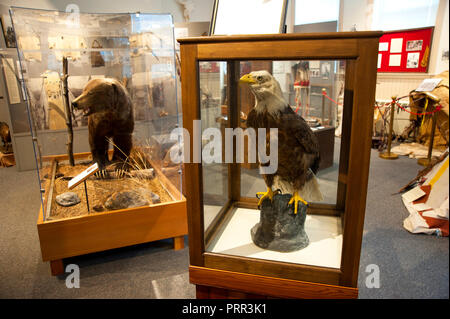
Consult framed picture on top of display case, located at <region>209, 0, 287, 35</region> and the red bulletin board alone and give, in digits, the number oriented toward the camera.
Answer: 2

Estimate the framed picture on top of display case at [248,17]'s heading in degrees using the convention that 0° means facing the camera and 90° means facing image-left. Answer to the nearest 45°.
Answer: approximately 0°

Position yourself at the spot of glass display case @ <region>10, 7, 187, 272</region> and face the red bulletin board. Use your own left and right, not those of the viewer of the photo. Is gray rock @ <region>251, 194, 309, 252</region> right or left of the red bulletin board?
right

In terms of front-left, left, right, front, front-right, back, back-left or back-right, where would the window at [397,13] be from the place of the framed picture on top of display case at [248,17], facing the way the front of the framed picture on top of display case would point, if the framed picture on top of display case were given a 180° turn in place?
front-right

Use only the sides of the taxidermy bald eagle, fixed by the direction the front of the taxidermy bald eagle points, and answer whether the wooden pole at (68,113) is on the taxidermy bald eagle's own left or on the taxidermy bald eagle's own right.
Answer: on the taxidermy bald eagle's own right

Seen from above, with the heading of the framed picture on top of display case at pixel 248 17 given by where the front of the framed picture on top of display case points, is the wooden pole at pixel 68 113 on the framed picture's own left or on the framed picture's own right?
on the framed picture's own right

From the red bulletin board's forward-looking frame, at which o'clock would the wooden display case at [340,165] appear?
The wooden display case is roughly at 12 o'clock from the red bulletin board.
